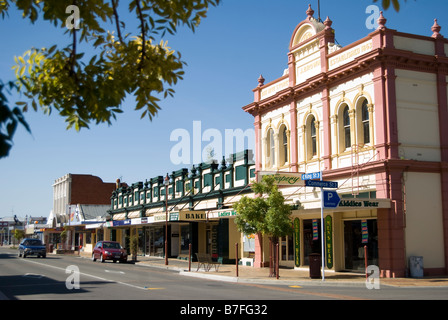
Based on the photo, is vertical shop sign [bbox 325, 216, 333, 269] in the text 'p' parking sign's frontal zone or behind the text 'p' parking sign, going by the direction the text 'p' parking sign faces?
behind

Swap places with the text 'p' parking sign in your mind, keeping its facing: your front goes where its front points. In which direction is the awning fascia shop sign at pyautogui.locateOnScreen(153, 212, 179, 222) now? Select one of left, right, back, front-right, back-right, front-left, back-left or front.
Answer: back-right

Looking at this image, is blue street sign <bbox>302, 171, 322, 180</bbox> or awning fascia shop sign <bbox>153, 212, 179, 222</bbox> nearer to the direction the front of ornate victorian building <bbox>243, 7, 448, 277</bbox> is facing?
the blue street sign

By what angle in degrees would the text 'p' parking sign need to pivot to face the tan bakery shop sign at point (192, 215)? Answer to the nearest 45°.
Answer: approximately 135° to its right

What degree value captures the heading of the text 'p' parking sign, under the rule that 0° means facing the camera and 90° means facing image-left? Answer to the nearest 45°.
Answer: approximately 0°

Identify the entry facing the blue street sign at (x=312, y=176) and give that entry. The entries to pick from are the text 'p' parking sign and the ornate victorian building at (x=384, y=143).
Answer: the ornate victorian building

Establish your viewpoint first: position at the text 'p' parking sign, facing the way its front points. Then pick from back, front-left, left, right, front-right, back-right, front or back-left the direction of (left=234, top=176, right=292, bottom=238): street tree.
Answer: back-right

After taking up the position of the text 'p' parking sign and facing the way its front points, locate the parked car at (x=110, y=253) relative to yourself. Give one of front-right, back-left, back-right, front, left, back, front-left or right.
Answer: back-right

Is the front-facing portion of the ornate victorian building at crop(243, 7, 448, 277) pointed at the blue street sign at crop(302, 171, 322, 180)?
yes
